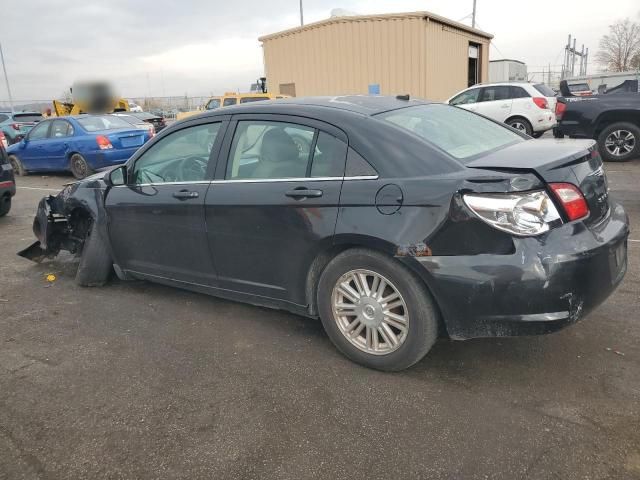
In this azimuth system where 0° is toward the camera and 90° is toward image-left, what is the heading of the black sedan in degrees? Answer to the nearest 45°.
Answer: approximately 135°

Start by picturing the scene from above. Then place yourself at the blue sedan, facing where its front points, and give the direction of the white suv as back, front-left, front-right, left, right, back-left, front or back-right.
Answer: back-right

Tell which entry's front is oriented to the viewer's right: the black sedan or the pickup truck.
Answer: the pickup truck

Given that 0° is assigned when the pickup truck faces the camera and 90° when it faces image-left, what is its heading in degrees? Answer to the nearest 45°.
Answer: approximately 270°

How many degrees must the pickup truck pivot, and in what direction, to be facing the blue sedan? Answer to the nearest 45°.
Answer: approximately 180°

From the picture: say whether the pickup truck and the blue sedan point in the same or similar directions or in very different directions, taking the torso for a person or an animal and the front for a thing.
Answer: very different directions

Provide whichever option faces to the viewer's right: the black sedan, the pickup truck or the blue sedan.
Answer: the pickup truck

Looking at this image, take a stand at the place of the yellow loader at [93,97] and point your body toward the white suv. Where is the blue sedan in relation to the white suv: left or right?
right

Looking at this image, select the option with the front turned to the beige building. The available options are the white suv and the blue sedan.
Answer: the white suv

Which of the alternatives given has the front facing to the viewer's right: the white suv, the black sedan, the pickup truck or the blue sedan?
the pickup truck

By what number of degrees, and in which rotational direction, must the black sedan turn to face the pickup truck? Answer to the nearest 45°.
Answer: approximately 90° to its right

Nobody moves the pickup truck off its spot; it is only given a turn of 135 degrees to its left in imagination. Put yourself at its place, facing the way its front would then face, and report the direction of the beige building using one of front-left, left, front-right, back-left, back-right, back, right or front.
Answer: front
